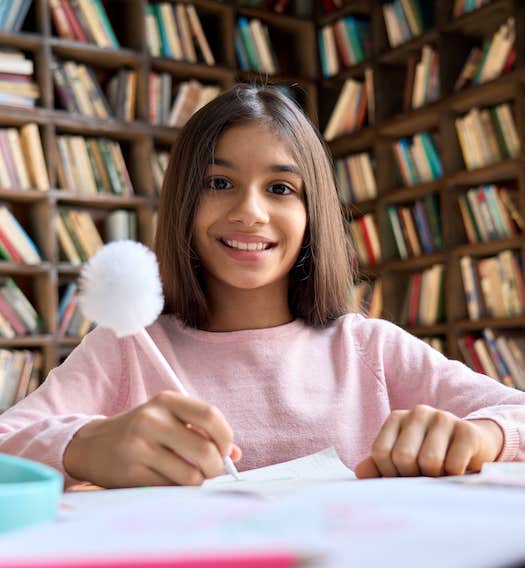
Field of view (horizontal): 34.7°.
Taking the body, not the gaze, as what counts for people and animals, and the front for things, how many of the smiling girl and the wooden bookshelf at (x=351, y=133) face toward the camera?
2

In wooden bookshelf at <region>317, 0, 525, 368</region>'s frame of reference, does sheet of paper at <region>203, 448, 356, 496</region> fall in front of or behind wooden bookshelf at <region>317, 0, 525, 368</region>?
in front

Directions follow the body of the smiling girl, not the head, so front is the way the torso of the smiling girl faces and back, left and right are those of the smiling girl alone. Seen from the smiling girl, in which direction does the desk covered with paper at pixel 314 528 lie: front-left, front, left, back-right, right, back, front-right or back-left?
front

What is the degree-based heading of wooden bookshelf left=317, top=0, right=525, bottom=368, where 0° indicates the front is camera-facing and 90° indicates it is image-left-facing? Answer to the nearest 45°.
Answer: approximately 45°

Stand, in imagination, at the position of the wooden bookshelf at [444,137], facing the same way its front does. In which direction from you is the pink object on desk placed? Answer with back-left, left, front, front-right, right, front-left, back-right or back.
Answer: front-left

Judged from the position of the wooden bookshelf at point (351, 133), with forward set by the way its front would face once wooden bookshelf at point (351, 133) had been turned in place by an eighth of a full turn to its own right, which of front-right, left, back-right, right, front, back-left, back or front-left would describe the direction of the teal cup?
front-left

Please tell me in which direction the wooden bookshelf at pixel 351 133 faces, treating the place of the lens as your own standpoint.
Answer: facing the viewer

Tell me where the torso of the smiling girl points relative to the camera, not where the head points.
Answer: toward the camera

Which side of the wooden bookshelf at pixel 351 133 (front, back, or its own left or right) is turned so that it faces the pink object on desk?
front

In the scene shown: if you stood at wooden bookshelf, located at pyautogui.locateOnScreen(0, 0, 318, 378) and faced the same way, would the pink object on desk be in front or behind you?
in front

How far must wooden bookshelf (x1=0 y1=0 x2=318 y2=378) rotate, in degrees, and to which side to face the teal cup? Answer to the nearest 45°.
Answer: approximately 45° to its right

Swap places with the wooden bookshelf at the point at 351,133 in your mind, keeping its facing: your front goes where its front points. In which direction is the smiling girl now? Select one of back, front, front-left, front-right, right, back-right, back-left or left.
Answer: front

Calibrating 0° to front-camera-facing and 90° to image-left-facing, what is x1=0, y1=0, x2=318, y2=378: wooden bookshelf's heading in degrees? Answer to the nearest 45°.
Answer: approximately 315°

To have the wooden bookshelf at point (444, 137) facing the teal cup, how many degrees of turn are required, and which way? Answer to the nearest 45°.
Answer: approximately 45° to its left

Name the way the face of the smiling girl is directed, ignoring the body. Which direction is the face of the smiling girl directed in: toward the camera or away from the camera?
toward the camera
